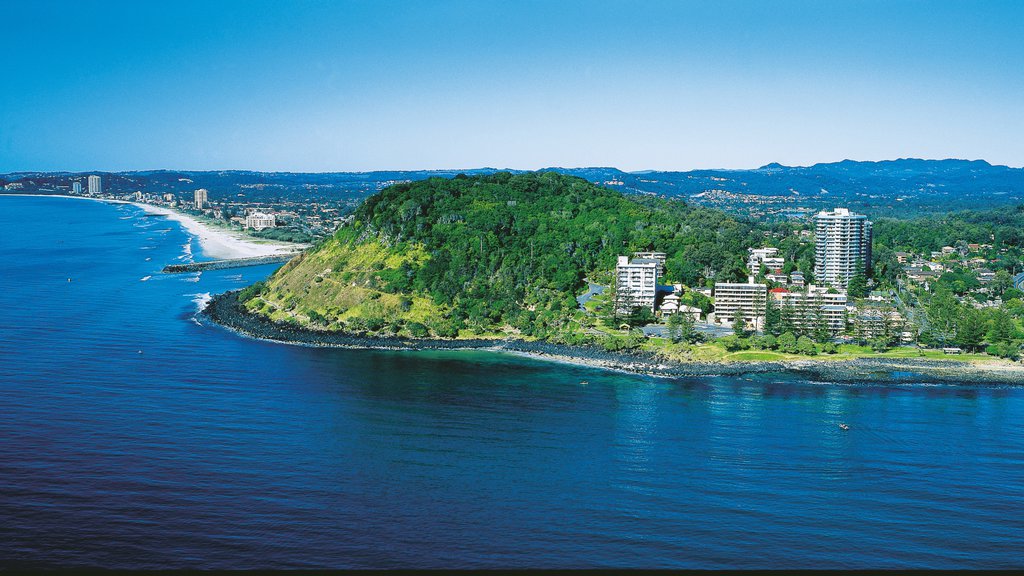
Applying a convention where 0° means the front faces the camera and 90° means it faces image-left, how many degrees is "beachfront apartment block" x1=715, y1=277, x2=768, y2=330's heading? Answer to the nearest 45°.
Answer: approximately 0°

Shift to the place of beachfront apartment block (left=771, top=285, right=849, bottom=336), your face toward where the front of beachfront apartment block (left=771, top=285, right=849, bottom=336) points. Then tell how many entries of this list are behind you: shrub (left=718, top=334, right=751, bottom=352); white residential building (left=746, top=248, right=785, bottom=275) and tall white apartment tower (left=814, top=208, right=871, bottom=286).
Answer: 2

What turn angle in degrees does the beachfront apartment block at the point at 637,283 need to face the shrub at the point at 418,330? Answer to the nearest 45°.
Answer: approximately 90° to its right

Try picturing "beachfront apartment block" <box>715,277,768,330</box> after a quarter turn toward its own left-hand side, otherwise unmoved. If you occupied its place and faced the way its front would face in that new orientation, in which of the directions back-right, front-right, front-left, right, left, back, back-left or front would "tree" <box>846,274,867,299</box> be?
front-left

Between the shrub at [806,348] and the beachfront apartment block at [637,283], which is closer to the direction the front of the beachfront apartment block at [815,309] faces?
the shrub

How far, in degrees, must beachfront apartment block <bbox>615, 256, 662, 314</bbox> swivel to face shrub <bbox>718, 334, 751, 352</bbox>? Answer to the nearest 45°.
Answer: approximately 45° to its left

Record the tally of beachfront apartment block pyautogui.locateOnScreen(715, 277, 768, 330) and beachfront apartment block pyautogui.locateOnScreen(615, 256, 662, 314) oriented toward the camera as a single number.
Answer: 2

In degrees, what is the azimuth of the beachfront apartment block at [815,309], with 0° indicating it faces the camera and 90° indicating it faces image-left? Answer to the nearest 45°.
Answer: approximately 0°

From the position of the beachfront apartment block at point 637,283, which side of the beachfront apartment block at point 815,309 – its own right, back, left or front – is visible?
right

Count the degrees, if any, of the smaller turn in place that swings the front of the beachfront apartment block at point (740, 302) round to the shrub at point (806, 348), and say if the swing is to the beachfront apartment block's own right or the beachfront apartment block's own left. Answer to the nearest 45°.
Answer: approximately 45° to the beachfront apartment block's own left
